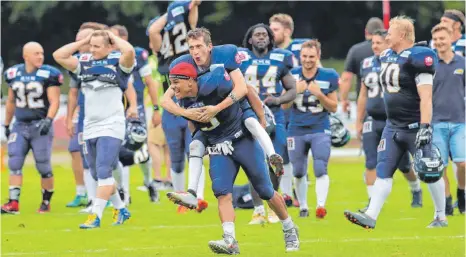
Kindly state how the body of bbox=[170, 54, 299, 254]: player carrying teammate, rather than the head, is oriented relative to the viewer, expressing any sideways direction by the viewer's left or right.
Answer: facing the viewer and to the left of the viewer

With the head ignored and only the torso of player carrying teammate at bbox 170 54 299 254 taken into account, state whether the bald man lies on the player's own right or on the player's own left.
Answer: on the player's own right

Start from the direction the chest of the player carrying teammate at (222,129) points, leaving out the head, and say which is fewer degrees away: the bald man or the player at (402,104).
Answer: the bald man

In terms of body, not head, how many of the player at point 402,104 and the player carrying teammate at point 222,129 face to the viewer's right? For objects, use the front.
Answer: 0

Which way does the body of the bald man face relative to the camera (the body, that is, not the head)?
toward the camera

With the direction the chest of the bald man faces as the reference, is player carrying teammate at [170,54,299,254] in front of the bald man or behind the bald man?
in front

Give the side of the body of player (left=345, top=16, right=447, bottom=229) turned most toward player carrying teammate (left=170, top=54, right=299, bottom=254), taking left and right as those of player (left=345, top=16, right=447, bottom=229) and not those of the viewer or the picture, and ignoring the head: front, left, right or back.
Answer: front
